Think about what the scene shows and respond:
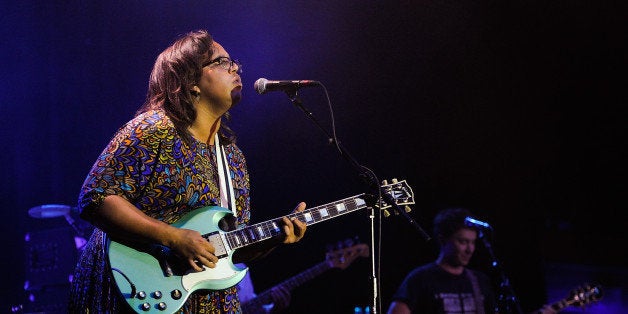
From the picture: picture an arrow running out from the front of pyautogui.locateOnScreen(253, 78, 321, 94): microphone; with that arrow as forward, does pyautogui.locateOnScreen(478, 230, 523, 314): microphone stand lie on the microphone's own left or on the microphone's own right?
on the microphone's own right

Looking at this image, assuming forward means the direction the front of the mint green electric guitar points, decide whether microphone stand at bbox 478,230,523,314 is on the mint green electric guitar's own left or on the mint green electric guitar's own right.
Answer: on the mint green electric guitar's own left

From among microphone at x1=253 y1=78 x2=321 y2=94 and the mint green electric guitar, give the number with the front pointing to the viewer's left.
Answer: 1

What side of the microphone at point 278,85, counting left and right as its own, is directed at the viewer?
left

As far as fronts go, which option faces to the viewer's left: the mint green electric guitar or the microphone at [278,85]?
the microphone

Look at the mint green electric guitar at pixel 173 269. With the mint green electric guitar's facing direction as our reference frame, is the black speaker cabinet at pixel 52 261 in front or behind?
behind

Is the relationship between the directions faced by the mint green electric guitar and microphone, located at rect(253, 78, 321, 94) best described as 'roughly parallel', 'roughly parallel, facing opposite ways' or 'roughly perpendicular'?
roughly perpendicular

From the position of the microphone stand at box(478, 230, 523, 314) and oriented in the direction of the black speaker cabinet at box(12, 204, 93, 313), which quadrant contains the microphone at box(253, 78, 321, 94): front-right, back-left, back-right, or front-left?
front-left

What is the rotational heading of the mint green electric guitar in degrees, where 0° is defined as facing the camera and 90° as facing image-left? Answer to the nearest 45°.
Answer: approximately 0°
